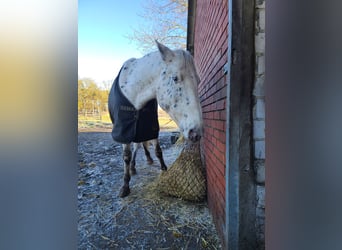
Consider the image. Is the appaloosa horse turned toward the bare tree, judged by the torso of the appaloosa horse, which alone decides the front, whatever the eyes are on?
no

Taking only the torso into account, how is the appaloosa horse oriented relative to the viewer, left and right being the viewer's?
facing the viewer and to the right of the viewer
